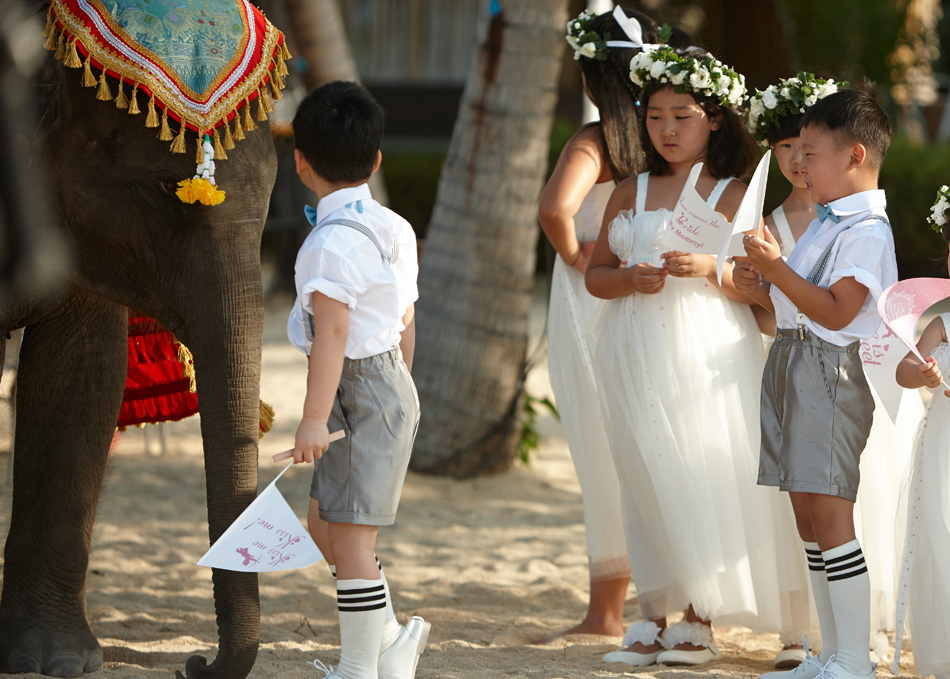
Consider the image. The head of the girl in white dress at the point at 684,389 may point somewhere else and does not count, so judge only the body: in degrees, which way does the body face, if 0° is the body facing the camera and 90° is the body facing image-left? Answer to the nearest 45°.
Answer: approximately 45°

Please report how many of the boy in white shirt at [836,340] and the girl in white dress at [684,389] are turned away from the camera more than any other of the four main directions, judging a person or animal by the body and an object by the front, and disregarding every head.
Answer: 0

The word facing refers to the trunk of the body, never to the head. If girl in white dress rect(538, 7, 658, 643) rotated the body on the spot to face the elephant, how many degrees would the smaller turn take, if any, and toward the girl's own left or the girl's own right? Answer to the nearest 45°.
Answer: approximately 90° to the girl's own left

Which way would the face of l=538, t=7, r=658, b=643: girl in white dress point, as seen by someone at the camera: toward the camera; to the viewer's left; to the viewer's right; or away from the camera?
away from the camera

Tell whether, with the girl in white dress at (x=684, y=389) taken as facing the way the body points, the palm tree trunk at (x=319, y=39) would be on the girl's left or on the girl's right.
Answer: on the girl's right

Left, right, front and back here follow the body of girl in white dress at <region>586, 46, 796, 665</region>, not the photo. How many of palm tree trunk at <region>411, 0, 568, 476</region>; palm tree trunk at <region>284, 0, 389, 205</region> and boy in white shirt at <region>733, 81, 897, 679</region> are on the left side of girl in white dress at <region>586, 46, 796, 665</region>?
1

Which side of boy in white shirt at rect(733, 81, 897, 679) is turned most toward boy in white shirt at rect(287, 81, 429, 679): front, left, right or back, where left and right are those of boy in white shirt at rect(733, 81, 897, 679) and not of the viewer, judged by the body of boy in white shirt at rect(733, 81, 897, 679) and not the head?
front

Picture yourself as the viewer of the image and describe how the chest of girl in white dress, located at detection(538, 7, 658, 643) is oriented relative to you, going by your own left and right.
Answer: facing away from the viewer and to the left of the viewer

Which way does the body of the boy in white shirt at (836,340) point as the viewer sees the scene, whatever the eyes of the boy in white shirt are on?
to the viewer's left

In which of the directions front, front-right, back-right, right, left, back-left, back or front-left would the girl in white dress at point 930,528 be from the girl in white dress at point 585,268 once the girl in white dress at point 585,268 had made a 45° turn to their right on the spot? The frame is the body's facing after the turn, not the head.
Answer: back-right

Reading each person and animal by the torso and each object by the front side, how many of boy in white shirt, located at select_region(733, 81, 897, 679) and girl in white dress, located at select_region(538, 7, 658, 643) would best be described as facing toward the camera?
0

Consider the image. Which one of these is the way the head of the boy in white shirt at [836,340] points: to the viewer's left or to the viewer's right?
to the viewer's left

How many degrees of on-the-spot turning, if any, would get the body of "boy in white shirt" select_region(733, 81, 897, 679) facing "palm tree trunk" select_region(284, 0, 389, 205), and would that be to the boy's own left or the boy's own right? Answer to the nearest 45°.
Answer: approximately 45° to the boy's own right
